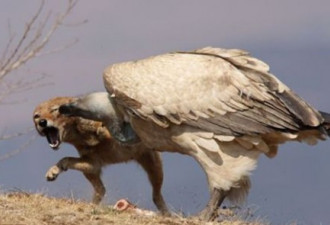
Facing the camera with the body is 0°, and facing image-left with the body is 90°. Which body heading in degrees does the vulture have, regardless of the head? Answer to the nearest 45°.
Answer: approximately 90°
